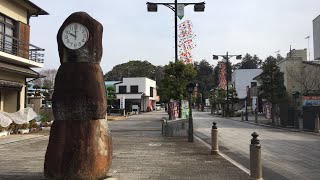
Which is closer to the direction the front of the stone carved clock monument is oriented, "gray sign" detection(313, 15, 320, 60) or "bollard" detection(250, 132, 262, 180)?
the bollard

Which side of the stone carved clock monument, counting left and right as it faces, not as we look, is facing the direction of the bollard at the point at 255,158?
left

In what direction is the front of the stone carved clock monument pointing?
toward the camera

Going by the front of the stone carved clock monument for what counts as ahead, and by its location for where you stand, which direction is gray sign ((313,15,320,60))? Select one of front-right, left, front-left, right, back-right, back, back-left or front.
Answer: back-left

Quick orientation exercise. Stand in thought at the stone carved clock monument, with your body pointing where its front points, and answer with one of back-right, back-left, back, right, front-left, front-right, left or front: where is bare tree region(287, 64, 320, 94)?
back-left
